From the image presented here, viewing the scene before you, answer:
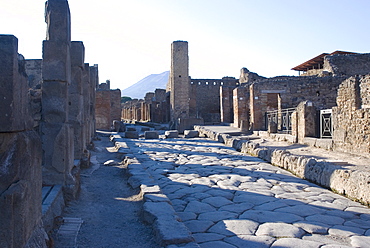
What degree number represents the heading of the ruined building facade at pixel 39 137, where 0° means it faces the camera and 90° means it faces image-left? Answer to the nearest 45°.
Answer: approximately 270°

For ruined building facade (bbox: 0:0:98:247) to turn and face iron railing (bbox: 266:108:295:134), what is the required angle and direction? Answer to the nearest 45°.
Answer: approximately 45° to its left

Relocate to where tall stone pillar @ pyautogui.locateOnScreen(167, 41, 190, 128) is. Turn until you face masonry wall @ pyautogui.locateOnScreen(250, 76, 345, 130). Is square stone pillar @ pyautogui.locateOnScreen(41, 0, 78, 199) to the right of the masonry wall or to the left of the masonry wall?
right

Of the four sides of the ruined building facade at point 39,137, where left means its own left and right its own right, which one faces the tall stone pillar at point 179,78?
left

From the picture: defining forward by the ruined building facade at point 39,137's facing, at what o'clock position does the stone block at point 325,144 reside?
The stone block is roughly at 11 o'clock from the ruined building facade.

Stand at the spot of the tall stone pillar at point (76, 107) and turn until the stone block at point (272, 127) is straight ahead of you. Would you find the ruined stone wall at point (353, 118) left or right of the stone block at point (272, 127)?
right

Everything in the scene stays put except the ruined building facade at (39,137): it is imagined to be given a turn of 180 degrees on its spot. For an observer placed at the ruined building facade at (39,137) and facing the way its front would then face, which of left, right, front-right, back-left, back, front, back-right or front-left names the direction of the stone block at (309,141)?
back-right

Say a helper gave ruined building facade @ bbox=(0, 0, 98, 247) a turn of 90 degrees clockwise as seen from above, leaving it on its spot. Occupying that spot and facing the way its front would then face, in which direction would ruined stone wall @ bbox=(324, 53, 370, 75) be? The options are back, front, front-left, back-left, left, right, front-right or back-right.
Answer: back-left

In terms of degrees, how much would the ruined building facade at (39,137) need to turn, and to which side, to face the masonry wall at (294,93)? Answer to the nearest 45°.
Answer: approximately 45° to its left

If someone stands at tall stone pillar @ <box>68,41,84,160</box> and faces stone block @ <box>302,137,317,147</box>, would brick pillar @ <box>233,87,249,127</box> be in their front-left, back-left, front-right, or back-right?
front-left

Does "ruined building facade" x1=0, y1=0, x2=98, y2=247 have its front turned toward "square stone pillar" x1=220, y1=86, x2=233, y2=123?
no

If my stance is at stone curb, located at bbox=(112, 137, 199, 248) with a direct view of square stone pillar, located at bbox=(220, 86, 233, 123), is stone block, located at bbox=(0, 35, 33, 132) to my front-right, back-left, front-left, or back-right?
back-left

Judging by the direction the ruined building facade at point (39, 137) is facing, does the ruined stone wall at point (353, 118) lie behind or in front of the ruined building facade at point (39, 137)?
in front

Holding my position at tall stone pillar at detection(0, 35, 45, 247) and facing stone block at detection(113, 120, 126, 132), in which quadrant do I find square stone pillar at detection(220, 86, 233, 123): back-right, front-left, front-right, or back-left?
front-right
